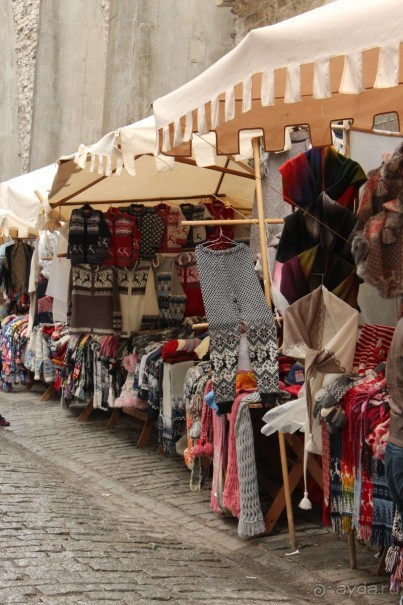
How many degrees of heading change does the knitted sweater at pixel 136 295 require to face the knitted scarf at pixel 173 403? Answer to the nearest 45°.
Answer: approximately 45° to its left

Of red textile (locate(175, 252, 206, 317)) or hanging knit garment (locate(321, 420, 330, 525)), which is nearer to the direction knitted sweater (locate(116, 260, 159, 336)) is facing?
the hanging knit garment

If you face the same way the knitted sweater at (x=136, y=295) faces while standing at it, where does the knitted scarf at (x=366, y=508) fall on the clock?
The knitted scarf is roughly at 10 o'clock from the knitted sweater.

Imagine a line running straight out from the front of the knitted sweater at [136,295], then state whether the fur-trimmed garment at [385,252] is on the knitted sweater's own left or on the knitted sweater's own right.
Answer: on the knitted sweater's own left

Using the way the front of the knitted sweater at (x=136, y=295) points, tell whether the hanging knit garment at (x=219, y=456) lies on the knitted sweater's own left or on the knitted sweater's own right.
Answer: on the knitted sweater's own left

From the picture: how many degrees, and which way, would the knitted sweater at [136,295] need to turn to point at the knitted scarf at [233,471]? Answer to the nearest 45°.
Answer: approximately 45° to its left

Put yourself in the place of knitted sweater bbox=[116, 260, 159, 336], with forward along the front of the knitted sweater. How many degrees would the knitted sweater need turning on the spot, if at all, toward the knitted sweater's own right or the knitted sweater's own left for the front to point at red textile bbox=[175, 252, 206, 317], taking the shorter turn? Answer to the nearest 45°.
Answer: approximately 135° to the knitted sweater's own left

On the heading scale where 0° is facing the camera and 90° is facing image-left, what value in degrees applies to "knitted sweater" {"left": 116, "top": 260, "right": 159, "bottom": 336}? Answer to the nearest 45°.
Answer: approximately 45°

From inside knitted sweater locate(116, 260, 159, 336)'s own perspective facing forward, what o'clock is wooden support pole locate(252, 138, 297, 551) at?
The wooden support pole is roughly at 10 o'clock from the knitted sweater.

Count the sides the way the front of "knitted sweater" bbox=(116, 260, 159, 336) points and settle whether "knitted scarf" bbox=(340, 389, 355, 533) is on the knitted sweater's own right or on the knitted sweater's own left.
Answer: on the knitted sweater's own left

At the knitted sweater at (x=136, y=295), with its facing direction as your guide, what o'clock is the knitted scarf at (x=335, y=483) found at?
The knitted scarf is roughly at 10 o'clock from the knitted sweater.
